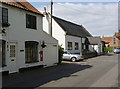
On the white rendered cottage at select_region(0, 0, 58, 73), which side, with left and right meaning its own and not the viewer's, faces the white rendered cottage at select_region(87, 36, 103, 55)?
left

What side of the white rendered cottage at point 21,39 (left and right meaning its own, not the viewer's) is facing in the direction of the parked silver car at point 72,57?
left

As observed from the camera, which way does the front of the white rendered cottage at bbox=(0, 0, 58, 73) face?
facing the viewer and to the right of the viewer
